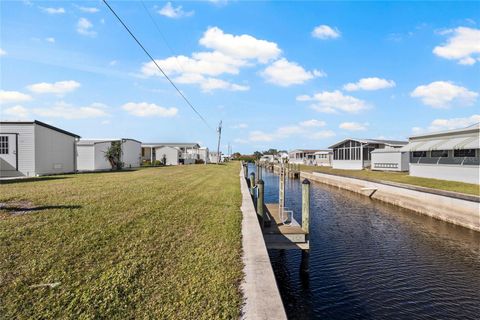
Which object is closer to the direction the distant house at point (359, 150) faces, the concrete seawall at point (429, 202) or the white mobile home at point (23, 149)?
the white mobile home

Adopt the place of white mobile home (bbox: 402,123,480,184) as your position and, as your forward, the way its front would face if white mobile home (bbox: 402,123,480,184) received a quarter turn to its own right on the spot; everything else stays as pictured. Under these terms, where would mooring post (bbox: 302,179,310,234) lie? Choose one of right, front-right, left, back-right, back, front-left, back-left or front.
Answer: back-left

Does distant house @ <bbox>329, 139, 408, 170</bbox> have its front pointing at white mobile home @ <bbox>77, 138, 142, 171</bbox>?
yes

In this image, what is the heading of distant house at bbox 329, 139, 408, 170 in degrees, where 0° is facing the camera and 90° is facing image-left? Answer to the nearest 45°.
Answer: approximately 45°

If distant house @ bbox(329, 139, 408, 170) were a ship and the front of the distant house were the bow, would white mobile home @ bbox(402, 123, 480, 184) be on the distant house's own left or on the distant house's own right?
on the distant house's own left

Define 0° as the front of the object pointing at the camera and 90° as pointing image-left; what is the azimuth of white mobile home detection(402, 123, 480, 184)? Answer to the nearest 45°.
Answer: approximately 45°

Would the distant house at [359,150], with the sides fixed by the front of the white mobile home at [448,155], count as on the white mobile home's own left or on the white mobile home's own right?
on the white mobile home's own right

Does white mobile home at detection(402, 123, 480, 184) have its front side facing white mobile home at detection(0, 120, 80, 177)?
yes
